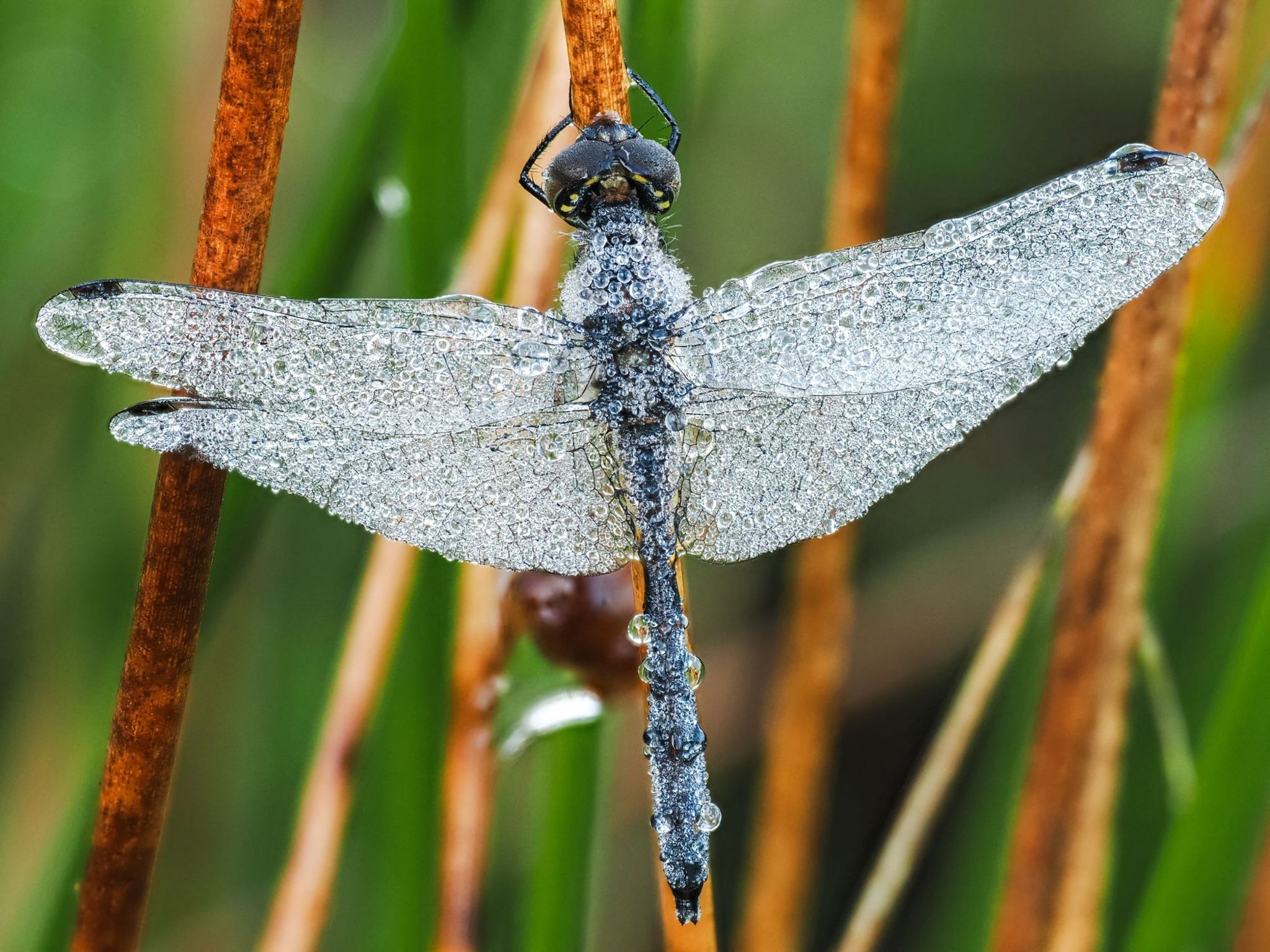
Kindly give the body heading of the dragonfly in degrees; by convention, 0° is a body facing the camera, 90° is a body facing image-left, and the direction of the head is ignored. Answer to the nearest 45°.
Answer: approximately 180°

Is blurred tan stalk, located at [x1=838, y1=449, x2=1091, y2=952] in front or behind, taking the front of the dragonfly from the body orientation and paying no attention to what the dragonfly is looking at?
in front

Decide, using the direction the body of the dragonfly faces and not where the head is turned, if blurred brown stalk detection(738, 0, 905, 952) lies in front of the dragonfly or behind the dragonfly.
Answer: in front
